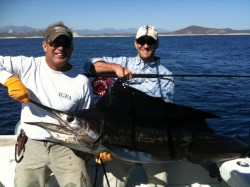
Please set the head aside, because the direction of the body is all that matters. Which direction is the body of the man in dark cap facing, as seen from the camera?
toward the camera

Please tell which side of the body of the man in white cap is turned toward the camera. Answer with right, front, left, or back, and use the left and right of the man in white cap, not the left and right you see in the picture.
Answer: front

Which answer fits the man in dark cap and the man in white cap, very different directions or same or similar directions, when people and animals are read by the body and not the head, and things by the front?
same or similar directions

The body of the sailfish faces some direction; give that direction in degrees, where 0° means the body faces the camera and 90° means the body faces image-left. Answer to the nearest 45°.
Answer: approximately 90°

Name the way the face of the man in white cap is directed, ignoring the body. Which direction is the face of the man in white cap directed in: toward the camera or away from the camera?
toward the camera

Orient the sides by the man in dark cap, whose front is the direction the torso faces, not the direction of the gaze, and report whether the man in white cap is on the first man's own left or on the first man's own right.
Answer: on the first man's own left
